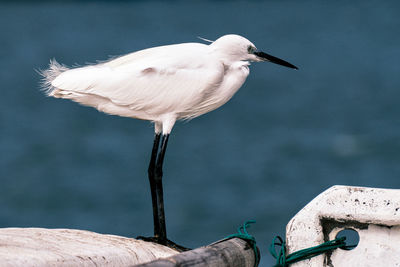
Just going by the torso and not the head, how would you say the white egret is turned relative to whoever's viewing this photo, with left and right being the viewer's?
facing to the right of the viewer

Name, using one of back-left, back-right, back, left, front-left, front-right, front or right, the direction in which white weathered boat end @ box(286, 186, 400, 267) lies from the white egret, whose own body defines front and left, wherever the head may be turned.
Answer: front-right
